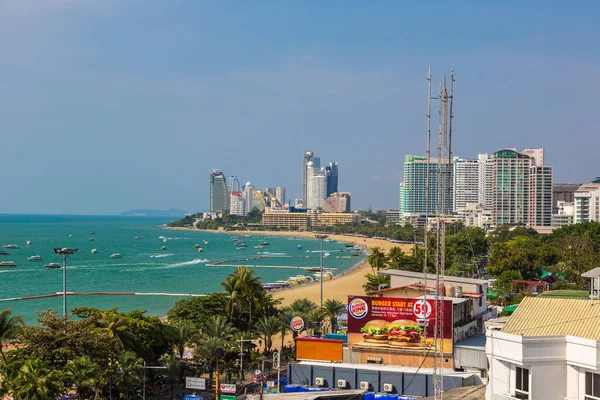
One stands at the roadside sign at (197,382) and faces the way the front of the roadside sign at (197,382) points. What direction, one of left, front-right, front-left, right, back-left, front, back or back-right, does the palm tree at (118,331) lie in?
back-right

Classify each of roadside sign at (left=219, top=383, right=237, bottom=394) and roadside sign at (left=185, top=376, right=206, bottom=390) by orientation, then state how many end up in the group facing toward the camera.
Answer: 2

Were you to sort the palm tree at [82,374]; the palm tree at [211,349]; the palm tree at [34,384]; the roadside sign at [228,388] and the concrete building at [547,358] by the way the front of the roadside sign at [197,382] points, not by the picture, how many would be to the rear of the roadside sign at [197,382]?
1

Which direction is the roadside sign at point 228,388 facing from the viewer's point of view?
toward the camera

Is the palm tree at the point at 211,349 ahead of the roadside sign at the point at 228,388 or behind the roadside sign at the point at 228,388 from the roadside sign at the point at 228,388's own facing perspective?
behind

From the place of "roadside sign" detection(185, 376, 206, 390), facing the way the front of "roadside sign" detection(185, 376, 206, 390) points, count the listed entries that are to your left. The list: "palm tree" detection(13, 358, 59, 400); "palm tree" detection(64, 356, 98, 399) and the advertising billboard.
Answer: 1

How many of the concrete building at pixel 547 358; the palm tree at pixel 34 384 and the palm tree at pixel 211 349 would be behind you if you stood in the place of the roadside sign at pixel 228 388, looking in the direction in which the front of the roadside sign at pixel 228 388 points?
1

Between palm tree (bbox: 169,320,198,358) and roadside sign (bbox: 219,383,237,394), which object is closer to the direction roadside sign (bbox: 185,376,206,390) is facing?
the roadside sign

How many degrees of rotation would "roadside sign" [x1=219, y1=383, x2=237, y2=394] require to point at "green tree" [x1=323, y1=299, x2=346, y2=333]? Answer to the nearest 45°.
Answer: approximately 180°

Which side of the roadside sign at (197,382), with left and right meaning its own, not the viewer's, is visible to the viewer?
front

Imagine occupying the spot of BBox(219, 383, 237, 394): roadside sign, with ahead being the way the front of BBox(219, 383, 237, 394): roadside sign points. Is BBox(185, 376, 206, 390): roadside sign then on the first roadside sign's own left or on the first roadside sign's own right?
on the first roadside sign's own right

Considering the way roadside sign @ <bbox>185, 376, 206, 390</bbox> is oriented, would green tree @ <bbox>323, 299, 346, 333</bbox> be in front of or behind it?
behind

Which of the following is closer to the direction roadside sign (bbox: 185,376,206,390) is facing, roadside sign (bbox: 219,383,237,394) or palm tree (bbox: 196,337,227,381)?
the roadside sign
